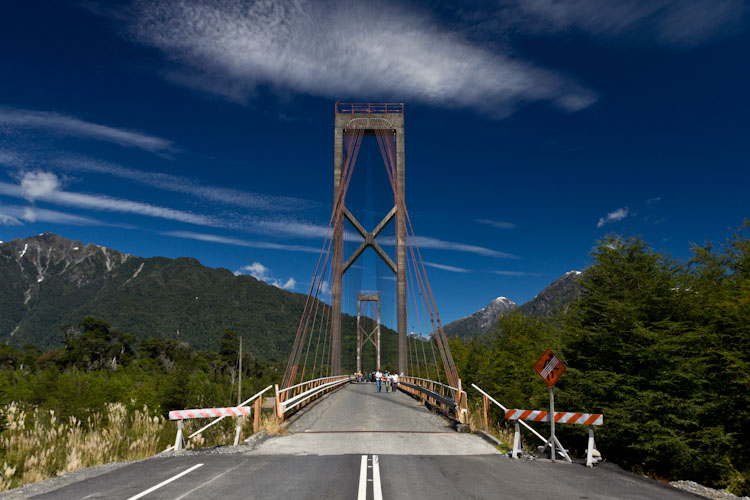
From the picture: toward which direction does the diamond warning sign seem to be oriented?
toward the camera
